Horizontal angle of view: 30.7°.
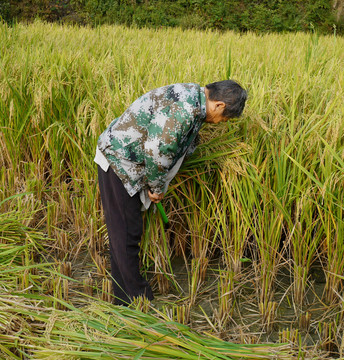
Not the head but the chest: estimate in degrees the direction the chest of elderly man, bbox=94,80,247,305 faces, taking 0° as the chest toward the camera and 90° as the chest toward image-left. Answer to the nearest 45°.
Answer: approximately 270°

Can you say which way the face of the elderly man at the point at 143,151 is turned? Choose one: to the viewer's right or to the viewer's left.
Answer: to the viewer's right
